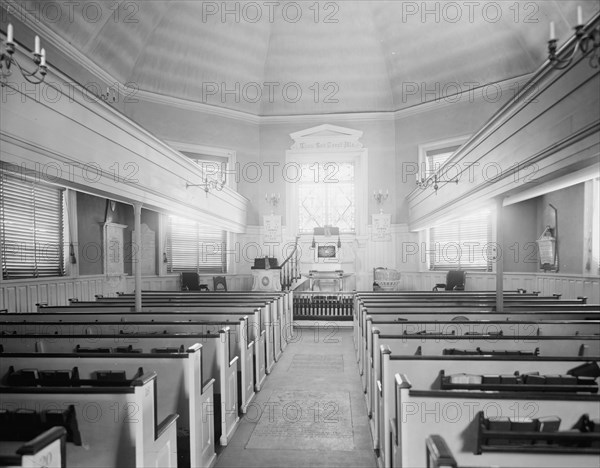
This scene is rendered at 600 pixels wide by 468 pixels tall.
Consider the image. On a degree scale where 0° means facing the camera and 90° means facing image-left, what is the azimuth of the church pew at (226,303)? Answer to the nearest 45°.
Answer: approximately 180°

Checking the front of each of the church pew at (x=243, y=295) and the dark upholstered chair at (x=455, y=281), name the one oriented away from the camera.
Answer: the church pew

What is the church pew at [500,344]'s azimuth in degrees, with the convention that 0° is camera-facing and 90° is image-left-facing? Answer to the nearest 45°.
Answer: approximately 180°

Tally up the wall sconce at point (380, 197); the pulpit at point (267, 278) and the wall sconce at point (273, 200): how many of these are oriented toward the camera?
3

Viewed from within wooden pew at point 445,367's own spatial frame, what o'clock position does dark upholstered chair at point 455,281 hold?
The dark upholstered chair is roughly at 12 o'clock from the wooden pew.

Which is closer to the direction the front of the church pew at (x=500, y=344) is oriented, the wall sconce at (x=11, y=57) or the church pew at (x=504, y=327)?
the church pew

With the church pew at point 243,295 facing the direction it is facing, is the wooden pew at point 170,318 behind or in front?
behind

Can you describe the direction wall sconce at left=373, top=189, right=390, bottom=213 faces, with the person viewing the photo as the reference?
facing the viewer

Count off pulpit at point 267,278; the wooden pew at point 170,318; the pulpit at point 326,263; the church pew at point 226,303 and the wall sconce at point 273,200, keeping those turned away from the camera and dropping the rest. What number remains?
2

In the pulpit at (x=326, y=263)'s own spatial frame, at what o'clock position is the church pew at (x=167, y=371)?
The church pew is roughly at 12 o'clock from the pulpit.

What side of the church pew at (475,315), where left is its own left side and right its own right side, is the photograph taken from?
back

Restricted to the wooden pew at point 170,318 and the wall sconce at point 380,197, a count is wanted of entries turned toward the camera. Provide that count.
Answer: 1

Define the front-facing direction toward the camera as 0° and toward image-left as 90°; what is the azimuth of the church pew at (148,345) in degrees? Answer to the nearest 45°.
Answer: approximately 180°

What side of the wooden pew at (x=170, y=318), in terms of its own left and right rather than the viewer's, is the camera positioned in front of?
back

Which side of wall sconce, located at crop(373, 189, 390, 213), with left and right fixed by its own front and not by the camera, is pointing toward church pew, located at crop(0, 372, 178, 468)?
front

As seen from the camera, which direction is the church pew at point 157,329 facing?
away from the camera

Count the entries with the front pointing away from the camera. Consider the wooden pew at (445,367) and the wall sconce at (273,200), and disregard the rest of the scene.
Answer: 1
